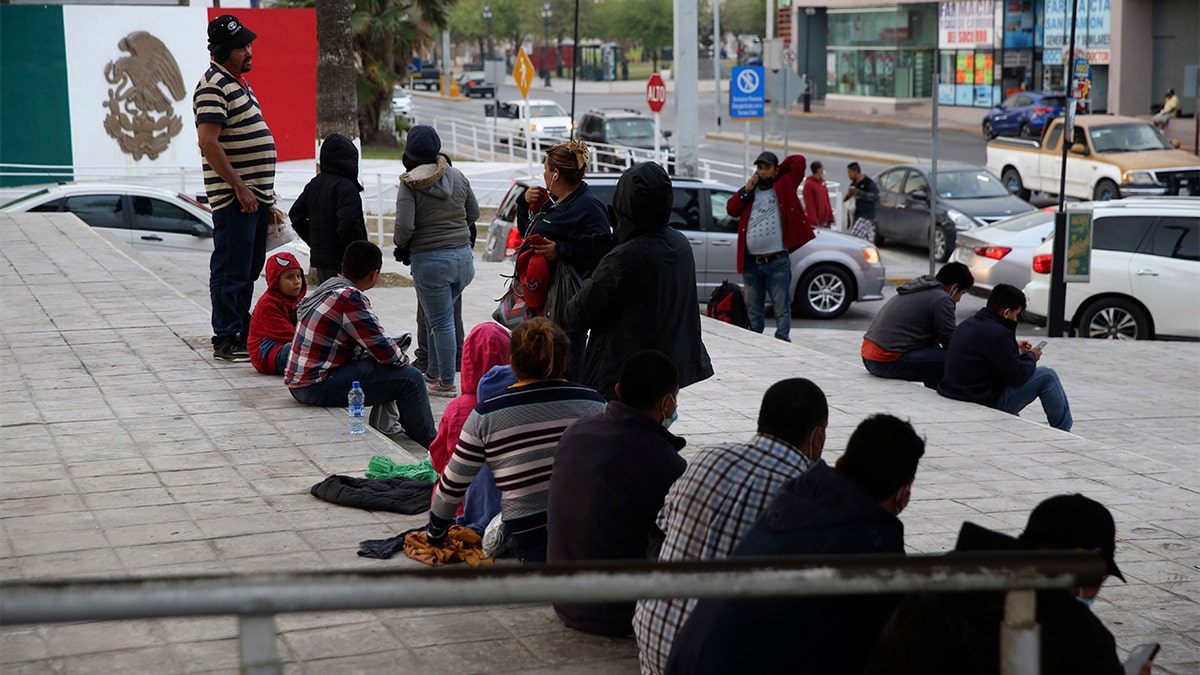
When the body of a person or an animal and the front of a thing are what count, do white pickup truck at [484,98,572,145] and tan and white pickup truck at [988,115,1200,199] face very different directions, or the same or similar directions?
same or similar directions

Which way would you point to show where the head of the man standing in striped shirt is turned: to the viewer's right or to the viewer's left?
to the viewer's right

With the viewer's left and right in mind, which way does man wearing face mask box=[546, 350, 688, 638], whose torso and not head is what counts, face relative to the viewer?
facing away from the viewer and to the right of the viewer

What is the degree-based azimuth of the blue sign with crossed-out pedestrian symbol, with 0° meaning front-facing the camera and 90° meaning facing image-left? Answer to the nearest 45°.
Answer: approximately 0°

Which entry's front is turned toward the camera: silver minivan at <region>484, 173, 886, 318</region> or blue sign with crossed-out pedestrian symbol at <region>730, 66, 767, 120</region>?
the blue sign with crossed-out pedestrian symbol

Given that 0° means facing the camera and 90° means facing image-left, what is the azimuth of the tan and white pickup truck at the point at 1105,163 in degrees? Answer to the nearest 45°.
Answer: approximately 315°

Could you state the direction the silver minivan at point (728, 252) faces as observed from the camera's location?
facing to the right of the viewer

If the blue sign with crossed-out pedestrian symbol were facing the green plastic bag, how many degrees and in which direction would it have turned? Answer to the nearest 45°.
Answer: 0° — it already faces it

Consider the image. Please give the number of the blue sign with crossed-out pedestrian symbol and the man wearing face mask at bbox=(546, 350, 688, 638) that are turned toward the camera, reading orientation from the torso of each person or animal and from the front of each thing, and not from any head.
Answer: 1

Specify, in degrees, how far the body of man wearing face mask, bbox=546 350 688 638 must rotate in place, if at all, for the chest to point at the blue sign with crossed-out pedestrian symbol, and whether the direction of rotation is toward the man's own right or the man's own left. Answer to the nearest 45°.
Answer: approximately 45° to the man's own left

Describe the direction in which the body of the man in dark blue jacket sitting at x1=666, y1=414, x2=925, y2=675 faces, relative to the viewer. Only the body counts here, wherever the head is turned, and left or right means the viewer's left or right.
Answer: facing away from the viewer and to the right of the viewer

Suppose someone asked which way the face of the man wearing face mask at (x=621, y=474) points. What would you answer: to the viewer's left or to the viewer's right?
to the viewer's right

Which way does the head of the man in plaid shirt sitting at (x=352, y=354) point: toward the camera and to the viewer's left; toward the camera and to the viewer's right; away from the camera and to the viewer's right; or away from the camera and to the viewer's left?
away from the camera and to the viewer's right

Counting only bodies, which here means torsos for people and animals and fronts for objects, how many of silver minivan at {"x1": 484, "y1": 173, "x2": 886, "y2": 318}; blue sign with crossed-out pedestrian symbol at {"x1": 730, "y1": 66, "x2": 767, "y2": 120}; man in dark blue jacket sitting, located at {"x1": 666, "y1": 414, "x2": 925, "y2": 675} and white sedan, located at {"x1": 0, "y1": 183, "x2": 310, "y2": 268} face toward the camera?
1
